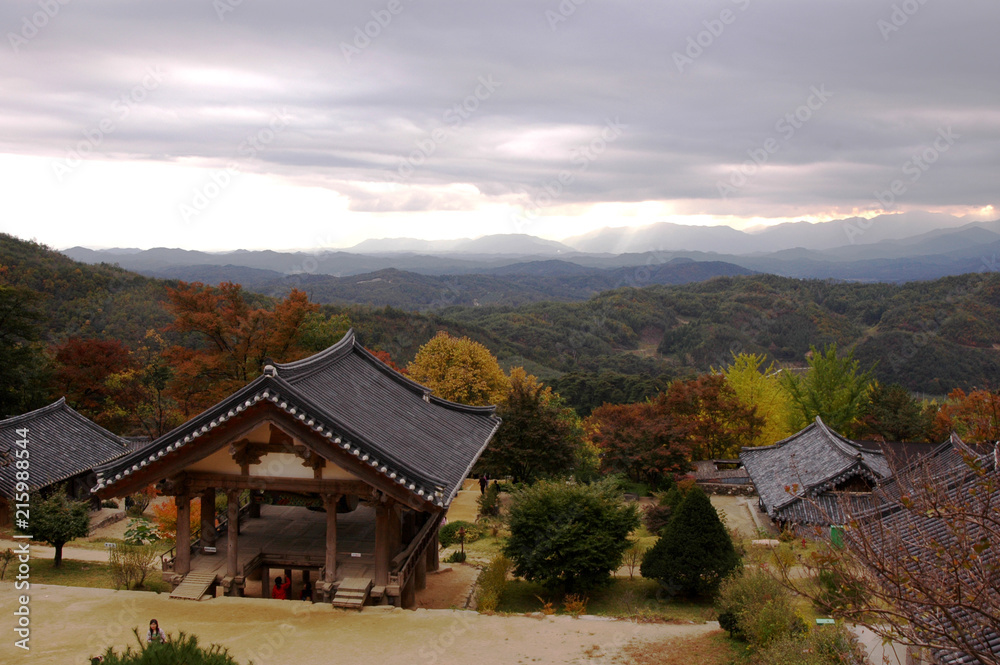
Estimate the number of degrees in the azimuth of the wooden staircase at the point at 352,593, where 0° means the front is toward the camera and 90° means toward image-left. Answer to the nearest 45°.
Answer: approximately 0°

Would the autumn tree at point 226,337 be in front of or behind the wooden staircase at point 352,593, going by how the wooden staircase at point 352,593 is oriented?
behind

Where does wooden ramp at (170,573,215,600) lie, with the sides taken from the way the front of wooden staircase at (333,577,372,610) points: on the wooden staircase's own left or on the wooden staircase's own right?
on the wooden staircase's own right

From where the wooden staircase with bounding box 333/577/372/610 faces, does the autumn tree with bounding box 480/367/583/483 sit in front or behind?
behind

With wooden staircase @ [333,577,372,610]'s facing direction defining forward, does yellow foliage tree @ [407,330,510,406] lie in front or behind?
behind

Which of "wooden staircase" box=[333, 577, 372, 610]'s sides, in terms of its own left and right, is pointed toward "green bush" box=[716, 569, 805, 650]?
left
